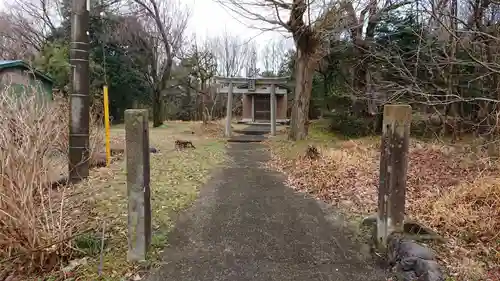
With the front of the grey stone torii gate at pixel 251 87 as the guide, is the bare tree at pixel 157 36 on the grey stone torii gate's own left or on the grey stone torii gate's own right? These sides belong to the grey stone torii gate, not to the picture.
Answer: on the grey stone torii gate's own right

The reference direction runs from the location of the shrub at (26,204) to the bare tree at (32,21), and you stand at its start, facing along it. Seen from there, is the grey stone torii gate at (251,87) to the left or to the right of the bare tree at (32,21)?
right

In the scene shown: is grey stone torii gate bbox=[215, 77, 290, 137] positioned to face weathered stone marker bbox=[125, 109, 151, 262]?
yes

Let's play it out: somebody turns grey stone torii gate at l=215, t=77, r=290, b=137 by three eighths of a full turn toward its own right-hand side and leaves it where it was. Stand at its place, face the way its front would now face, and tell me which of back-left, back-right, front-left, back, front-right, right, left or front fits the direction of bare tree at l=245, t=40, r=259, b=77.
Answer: front-right

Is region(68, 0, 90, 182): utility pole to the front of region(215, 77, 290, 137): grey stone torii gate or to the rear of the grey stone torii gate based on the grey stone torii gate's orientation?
to the front

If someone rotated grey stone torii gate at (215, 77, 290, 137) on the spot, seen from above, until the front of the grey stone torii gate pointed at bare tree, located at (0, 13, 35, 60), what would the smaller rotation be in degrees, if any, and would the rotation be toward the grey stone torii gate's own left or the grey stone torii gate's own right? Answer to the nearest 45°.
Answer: approximately 90° to the grey stone torii gate's own right

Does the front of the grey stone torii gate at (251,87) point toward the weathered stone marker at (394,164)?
yes

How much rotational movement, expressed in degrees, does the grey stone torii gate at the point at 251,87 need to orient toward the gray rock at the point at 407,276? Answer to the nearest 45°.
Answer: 0° — it already faces it

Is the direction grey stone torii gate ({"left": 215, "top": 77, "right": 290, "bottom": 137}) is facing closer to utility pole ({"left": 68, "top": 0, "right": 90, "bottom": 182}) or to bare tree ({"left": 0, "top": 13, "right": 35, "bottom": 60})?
the utility pole

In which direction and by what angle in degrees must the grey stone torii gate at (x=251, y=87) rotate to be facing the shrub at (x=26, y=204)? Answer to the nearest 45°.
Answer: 0° — it already faces it

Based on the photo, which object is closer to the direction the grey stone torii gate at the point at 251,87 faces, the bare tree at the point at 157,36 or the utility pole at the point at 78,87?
the utility pole

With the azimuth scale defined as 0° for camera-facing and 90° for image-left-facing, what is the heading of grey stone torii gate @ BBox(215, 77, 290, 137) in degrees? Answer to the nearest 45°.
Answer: approximately 0°
